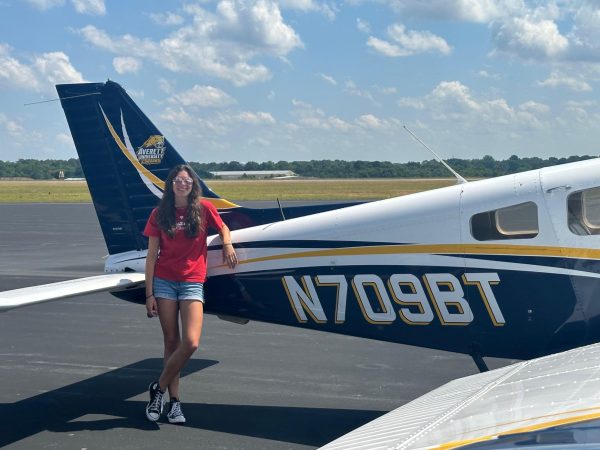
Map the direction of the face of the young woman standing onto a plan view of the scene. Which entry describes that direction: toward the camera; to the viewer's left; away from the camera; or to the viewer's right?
toward the camera

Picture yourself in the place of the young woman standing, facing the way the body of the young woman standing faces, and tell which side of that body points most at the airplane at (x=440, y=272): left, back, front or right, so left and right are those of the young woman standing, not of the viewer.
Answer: left

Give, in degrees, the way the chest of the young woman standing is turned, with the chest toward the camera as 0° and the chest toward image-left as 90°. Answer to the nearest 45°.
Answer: approximately 0°
